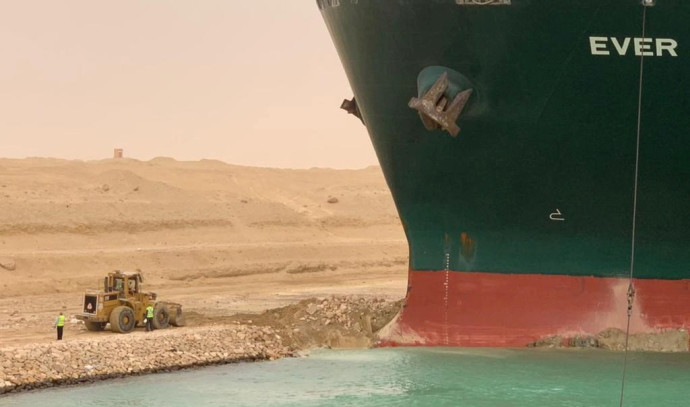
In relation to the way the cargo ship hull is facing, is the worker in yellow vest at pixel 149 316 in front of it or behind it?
in front

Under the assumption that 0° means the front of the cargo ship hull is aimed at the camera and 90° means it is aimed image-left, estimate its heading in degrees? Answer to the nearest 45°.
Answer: approximately 90°

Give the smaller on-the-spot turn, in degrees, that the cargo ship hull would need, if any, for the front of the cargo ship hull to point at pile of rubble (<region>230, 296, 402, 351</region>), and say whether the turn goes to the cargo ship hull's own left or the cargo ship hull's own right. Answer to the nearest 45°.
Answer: approximately 45° to the cargo ship hull's own right
